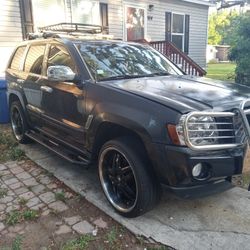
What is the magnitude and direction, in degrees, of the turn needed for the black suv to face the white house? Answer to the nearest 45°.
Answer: approximately 135° to its left

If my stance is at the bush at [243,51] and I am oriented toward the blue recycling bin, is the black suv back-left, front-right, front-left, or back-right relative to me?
front-left

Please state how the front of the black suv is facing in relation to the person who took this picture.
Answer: facing the viewer and to the right of the viewer

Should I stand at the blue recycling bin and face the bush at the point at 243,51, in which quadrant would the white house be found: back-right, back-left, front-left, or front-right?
front-left

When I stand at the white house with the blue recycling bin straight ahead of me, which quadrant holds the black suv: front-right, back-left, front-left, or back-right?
front-left

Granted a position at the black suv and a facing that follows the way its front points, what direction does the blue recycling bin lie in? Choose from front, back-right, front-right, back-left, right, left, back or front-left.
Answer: back

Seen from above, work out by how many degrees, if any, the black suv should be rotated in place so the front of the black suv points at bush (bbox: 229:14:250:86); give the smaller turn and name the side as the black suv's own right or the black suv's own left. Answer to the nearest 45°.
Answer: approximately 90° to the black suv's own left

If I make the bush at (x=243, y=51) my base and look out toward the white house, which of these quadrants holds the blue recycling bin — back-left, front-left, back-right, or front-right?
front-left
